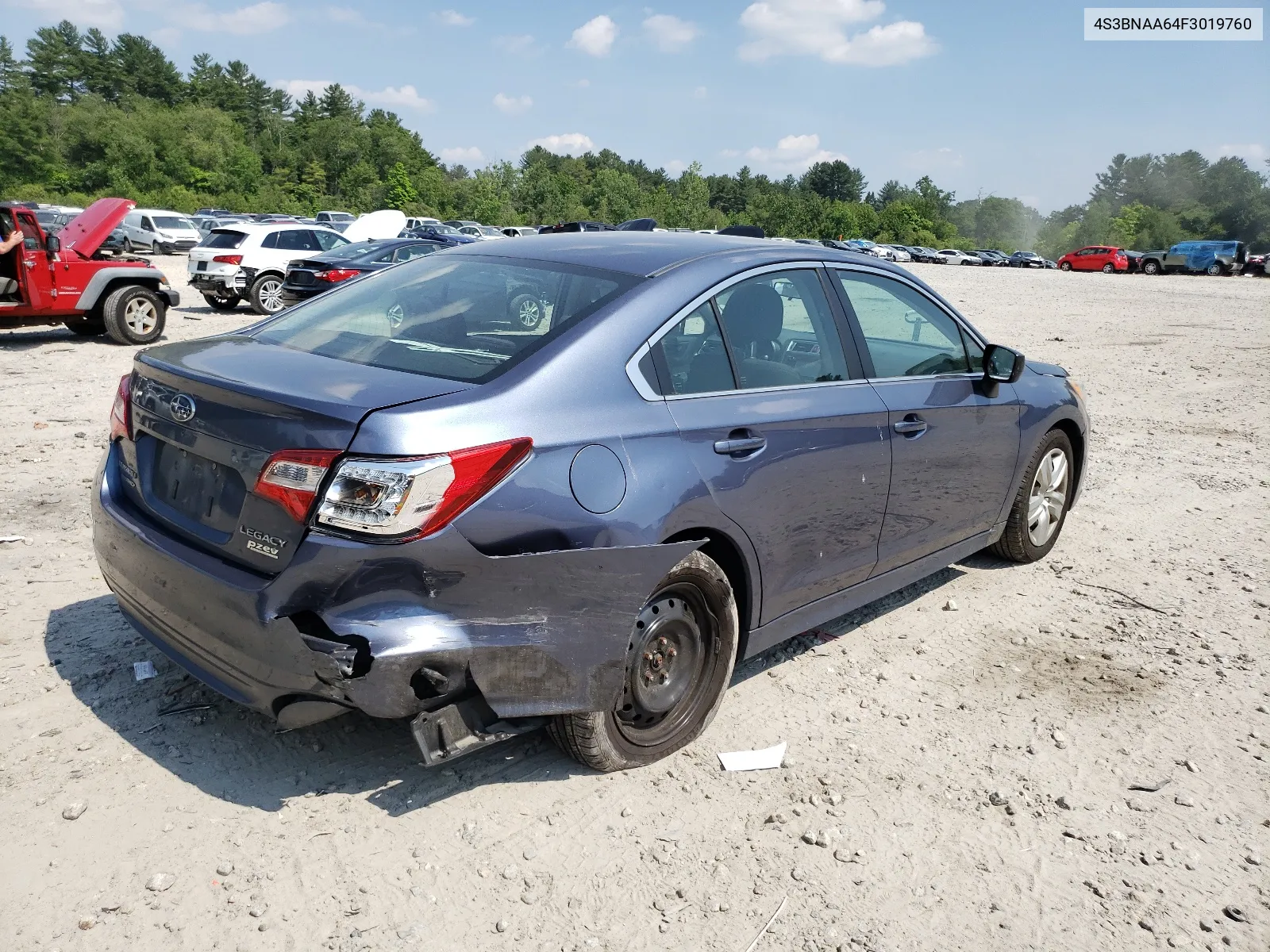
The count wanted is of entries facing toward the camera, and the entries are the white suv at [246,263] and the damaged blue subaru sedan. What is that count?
0

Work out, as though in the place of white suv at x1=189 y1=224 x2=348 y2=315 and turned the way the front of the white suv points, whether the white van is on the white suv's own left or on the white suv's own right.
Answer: on the white suv's own left

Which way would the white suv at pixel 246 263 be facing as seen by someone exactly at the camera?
facing away from the viewer and to the right of the viewer

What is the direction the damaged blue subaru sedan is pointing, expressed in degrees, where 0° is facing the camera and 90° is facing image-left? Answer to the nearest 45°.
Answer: approximately 225°

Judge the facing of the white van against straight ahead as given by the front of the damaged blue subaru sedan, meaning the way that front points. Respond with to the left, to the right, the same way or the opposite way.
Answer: to the right

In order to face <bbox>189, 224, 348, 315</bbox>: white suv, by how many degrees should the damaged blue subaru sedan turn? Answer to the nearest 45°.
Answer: approximately 45° to its left

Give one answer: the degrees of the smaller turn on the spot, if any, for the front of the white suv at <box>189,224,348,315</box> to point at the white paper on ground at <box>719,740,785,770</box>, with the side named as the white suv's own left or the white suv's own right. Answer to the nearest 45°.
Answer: approximately 135° to the white suv's own right

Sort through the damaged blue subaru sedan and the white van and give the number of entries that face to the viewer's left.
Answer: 0

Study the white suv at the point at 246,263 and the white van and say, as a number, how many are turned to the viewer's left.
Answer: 0

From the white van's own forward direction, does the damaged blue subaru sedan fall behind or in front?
in front

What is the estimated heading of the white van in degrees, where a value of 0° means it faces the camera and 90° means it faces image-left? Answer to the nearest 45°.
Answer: approximately 315°

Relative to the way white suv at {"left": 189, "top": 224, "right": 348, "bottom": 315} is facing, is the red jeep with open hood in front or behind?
behind

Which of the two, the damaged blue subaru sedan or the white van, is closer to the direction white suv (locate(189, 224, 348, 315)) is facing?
the white van
